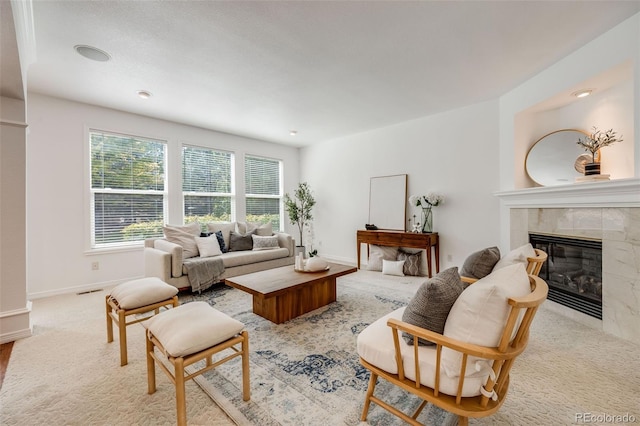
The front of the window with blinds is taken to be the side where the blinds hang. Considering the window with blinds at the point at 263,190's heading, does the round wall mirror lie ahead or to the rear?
ahead

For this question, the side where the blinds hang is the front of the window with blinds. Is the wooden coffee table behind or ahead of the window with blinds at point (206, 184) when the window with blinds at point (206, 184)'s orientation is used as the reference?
ahead

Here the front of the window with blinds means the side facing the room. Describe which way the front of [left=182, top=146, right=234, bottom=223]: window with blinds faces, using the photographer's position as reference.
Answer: facing the viewer and to the right of the viewer

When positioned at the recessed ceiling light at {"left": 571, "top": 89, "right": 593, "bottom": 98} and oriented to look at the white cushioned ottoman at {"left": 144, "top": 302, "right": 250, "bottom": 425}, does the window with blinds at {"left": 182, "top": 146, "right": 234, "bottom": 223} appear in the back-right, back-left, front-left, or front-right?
front-right

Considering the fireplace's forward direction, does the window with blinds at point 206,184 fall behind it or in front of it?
in front

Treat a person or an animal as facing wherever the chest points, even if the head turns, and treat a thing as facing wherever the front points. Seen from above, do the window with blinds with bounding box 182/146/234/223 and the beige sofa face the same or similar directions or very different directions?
same or similar directions

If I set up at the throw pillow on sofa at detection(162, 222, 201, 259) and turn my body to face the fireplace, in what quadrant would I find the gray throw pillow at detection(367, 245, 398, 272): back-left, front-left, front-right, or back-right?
front-left

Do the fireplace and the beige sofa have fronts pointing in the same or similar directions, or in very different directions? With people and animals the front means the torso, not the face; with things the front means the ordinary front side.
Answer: very different directions

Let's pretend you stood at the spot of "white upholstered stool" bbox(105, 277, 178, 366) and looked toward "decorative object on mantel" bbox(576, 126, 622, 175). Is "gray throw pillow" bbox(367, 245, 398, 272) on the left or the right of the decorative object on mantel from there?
left

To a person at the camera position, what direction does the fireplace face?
facing the viewer and to the left of the viewer

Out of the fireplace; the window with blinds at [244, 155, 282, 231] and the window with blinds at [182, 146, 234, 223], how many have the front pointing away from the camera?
0

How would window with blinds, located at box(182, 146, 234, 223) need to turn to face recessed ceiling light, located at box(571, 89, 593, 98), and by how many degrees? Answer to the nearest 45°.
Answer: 0° — it already faces it

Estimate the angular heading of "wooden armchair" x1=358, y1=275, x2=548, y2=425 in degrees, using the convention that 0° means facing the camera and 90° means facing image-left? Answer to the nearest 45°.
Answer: approximately 135°

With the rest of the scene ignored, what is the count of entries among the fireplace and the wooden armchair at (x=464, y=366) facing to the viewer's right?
0

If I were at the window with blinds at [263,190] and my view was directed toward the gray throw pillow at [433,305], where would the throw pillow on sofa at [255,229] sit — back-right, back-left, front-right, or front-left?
front-right

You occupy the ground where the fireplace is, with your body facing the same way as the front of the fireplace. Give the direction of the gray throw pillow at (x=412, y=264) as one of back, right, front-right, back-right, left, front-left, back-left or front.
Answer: front-right

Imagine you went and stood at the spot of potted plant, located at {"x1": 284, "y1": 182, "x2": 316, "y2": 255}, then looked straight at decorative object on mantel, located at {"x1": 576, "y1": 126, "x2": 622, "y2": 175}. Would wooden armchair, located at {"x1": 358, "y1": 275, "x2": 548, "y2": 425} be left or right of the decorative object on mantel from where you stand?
right
